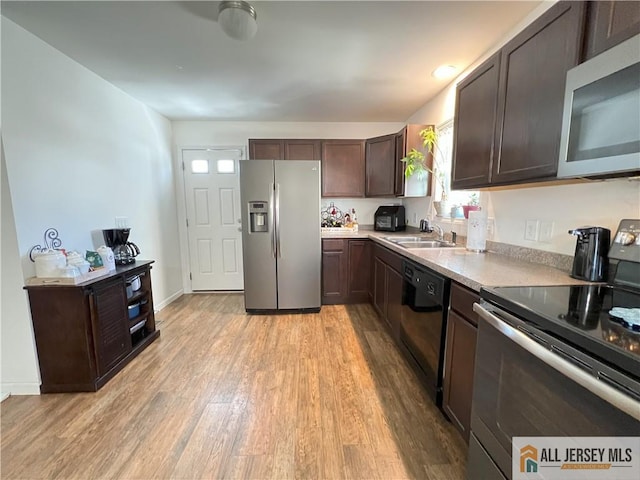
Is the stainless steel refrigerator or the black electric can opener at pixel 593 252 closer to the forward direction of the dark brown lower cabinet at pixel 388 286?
the stainless steel refrigerator

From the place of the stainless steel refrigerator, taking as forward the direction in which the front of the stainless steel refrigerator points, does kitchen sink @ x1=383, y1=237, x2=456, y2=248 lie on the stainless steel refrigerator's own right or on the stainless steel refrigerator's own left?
on the stainless steel refrigerator's own left

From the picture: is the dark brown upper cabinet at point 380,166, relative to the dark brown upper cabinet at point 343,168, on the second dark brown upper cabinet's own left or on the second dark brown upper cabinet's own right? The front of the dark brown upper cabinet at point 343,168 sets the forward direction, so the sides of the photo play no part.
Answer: on the second dark brown upper cabinet's own left

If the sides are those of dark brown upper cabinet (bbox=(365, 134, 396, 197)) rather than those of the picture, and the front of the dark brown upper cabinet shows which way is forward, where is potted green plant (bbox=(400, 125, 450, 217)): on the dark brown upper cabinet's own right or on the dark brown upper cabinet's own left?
on the dark brown upper cabinet's own left

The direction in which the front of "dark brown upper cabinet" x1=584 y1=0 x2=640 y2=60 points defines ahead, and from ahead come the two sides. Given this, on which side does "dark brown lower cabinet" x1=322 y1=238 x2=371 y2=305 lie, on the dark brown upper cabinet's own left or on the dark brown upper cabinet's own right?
on the dark brown upper cabinet's own right

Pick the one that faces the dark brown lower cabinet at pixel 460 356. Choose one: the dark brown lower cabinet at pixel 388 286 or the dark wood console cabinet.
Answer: the dark wood console cabinet

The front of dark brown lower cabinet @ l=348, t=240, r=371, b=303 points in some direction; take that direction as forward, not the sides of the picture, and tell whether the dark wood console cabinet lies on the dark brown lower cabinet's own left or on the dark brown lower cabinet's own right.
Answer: on the dark brown lower cabinet's own right

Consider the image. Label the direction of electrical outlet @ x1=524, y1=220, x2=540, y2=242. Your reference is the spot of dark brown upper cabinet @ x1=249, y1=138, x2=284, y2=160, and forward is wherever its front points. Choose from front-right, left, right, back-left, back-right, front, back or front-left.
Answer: front-left

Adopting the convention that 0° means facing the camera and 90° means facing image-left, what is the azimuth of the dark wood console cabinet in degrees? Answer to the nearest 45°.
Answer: approximately 315°

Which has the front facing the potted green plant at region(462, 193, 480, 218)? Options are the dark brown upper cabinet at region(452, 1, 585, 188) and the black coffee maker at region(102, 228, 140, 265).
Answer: the black coffee maker

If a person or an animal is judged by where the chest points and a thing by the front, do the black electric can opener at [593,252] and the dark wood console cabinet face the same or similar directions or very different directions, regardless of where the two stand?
very different directions

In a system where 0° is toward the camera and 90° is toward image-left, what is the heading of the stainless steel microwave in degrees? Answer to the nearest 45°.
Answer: approximately 45°

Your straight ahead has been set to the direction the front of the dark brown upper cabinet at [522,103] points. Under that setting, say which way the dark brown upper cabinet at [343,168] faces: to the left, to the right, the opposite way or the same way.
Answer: to the left

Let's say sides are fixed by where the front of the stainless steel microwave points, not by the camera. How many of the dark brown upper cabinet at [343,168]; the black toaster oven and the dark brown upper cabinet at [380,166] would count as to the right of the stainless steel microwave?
3

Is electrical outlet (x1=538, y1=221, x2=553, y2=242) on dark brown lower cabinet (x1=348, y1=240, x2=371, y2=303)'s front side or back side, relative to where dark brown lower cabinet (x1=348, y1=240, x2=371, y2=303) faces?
on the front side

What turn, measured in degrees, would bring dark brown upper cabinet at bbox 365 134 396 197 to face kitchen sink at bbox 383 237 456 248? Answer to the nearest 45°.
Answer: approximately 90° to its left

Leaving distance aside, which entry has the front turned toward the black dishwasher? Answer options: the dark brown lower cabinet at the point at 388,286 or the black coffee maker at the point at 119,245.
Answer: the black coffee maker

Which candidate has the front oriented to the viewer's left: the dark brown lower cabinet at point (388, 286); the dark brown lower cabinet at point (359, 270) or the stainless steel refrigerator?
the dark brown lower cabinet at point (388, 286)
